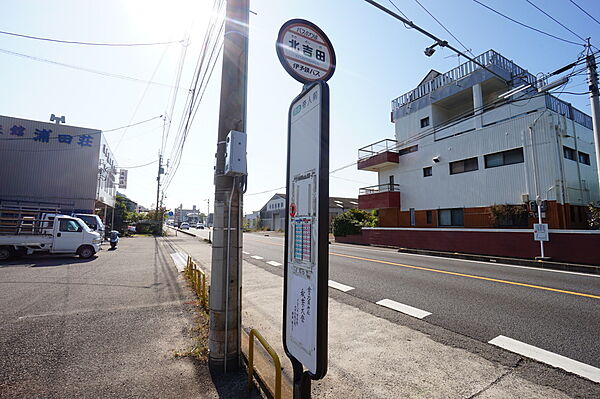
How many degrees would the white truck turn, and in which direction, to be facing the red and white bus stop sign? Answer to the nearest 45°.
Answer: approximately 90° to its right

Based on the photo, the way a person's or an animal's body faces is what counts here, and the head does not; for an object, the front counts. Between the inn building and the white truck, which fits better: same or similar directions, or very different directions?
same or similar directions

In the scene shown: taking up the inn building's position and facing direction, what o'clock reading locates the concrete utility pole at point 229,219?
The concrete utility pole is roughly at 3 o'clock from the inn building.

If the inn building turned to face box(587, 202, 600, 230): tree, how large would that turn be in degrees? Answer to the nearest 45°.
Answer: approximately 45° to its right

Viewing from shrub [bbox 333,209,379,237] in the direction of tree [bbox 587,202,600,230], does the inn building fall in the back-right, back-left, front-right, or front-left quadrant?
back-right

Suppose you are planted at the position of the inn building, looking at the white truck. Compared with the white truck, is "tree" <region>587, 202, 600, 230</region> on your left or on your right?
left

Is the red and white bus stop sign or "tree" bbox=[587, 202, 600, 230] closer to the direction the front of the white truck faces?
the tree

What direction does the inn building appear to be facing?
to the viewer's right

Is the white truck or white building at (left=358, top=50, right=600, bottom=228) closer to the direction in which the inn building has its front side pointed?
the white building

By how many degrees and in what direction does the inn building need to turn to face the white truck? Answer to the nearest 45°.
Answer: approximately 90° to its right

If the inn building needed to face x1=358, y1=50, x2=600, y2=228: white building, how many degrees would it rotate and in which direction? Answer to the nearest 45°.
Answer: approximately 45° to its right

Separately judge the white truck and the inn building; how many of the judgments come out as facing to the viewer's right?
2

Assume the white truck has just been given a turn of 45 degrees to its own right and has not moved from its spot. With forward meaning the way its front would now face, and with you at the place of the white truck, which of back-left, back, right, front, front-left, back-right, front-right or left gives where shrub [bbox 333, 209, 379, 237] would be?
front-left

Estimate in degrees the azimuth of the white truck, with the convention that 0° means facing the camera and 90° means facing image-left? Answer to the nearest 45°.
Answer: approximately 270°

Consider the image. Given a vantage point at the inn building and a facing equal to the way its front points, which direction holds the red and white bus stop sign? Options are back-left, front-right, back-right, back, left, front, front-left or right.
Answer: right

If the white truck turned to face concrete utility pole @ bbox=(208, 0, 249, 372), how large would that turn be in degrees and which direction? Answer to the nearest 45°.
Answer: approximately 90° to its right
